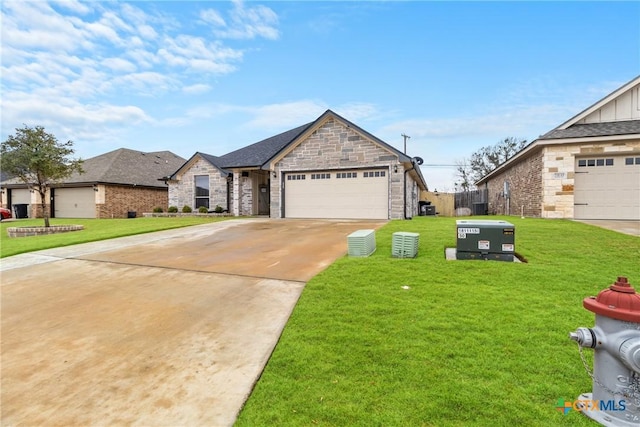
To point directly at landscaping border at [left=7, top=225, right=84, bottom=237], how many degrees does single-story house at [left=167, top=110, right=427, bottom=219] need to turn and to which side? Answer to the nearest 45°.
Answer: approximately 90° to its right

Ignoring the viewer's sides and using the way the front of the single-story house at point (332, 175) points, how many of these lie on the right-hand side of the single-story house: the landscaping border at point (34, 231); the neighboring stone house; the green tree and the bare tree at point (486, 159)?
2

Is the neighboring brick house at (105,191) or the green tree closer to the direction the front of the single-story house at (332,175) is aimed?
the green tree

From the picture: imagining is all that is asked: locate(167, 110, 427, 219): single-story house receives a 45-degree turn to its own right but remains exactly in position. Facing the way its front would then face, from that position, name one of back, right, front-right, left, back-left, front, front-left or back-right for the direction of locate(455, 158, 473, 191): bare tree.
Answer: back

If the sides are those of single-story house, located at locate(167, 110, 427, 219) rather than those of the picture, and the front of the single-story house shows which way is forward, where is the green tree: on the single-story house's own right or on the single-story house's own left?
on the single-story house's own right

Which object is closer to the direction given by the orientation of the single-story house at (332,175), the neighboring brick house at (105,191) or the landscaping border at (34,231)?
the landscaping border

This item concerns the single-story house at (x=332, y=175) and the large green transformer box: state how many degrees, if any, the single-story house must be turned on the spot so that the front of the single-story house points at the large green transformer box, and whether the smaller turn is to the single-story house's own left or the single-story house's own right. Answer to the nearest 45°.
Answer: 0° — it already faces it

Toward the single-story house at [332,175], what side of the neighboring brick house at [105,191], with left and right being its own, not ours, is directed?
left

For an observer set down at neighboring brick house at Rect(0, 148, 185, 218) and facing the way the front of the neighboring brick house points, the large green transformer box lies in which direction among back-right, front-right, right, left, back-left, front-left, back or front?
front-left

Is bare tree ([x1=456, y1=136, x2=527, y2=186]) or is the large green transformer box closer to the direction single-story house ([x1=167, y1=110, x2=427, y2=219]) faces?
the large green transformer box

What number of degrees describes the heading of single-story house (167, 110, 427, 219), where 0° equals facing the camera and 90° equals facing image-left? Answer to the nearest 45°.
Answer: approximately 0°

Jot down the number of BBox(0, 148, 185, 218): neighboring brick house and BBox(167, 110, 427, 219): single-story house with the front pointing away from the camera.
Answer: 0

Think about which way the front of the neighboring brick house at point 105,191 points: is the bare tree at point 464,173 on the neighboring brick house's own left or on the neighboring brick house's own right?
on the neighboring brick house's own left

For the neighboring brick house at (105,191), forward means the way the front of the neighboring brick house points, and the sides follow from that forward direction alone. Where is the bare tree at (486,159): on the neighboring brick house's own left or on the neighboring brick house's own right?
on the neighboring brick house's own left

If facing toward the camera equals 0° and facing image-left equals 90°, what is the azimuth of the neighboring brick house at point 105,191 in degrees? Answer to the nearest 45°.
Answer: approximately 45°

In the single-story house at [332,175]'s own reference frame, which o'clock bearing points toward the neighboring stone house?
The neighboring stone house is roughly at 10 o'clock from the single-story house.
